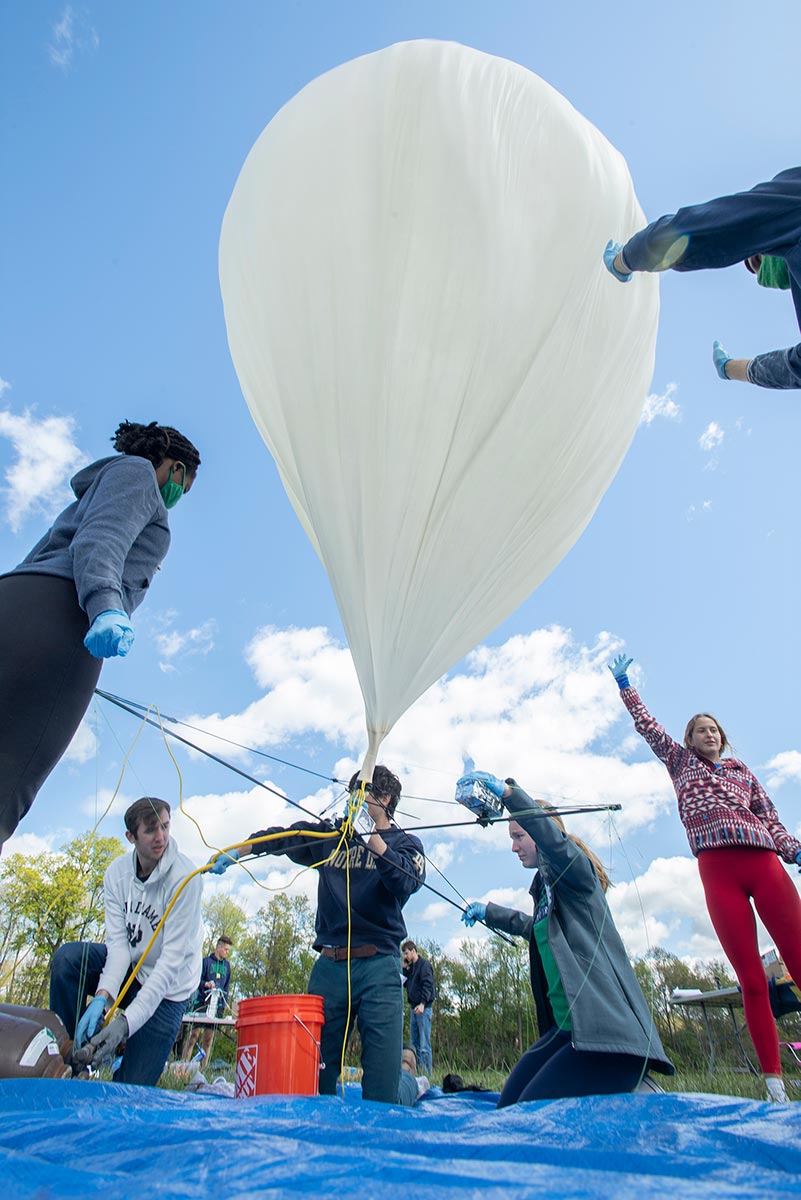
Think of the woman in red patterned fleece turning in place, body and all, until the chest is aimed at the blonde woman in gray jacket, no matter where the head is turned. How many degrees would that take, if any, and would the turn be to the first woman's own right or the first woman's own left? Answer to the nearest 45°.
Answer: approximately 45° to the first woman's own right

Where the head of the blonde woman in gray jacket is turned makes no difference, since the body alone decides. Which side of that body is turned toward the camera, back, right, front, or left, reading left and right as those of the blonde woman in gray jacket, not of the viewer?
left

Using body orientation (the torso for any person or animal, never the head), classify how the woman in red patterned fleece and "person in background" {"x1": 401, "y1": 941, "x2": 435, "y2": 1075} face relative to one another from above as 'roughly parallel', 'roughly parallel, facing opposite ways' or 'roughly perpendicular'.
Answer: roughly parallel

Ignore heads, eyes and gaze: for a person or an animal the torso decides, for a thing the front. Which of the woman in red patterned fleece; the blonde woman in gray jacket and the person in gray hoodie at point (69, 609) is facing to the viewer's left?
the blonde woman in gray jacket

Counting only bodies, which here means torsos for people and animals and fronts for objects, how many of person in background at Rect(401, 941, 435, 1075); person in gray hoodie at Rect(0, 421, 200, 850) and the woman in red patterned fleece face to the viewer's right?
1

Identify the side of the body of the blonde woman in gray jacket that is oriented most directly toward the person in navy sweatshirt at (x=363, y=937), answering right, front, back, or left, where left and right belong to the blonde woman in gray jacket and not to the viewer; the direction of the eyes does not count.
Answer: front

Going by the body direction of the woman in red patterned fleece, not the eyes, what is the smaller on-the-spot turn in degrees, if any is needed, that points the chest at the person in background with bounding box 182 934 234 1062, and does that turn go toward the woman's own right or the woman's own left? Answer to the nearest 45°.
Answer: approximately 135° to the woman's own right

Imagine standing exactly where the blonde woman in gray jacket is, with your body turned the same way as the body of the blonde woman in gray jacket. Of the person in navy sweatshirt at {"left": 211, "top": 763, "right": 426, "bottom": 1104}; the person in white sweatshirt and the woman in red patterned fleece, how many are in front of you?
2

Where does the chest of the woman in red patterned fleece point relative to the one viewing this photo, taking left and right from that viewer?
facing the viewer

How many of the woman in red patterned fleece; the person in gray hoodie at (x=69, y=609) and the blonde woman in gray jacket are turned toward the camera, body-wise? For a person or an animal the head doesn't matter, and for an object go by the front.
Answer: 1

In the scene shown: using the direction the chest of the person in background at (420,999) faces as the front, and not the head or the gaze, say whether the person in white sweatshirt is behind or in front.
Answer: in front

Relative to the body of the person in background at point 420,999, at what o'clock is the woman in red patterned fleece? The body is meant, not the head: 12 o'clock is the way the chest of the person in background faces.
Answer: The woman in red patterned fleece is roughly at 10 o'clock from the person in background.

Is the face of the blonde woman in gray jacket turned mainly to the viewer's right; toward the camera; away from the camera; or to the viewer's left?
to the viewer's left

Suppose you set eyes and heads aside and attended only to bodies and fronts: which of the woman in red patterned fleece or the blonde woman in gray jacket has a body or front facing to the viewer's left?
the blonde woman in gray jacket

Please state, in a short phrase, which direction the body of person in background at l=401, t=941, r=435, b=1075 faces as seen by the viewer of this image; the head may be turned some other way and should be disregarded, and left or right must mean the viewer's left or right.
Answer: facing the viewer and to the left of the viewer

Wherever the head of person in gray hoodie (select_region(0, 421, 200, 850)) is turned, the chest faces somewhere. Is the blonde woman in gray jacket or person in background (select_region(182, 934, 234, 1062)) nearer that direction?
the blonde woman in gray jacket

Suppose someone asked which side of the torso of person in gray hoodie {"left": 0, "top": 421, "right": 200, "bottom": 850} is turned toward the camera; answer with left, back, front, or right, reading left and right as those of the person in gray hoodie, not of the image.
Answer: right

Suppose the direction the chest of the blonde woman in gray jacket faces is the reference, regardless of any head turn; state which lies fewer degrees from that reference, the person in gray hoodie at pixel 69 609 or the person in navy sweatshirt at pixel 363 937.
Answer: the person in navy sweatshirt
